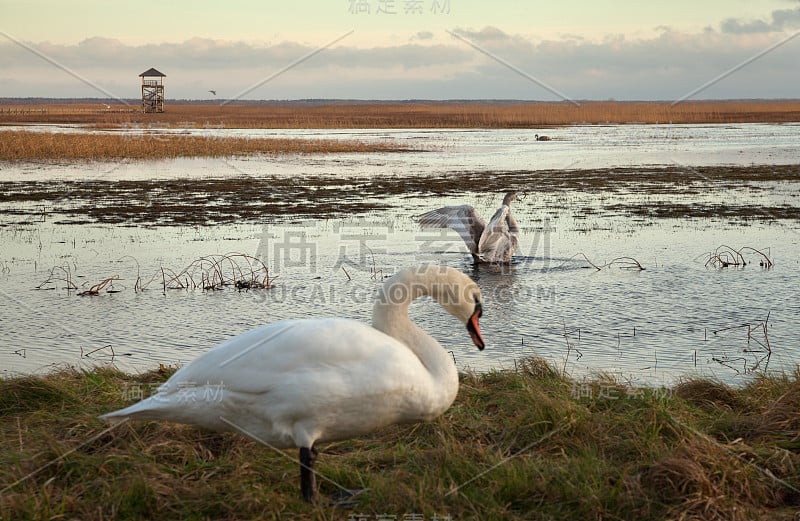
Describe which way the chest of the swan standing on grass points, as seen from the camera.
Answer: to the viewer's right

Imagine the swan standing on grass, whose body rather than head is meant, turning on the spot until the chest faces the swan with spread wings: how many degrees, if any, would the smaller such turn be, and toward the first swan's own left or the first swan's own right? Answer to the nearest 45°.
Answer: approximately 90° to the first swan's own left
